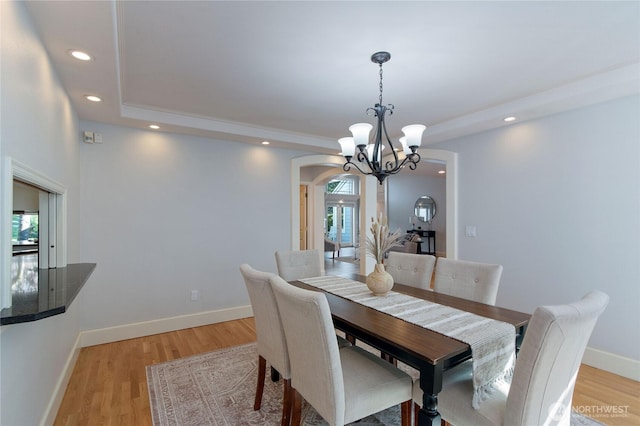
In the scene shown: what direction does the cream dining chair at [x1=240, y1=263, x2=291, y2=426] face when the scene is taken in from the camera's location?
facing away from the viewer and to the right of the viewer

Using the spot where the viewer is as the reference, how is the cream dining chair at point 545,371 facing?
facing away from the viewer and to the left of the viewer

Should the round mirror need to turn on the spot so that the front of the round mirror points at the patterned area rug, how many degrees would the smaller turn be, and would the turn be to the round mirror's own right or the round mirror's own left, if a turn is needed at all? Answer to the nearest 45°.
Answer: approximately 45° to the round mirror's own left

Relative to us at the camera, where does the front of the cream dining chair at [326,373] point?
facing away from the viewer and to the right of the viewer

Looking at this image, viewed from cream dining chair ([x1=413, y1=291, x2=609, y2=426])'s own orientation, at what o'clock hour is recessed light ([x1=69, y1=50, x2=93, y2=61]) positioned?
The recessed light is roughly at 10 o'clock from the cream dining chair.

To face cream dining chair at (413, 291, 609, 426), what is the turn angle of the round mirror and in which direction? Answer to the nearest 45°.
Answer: approximately 45° to its left
